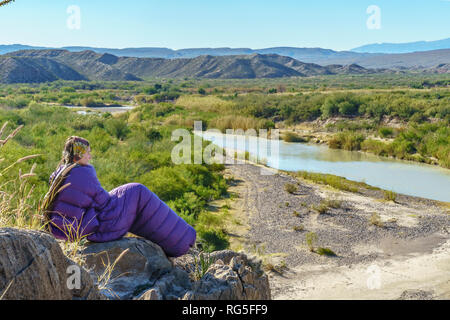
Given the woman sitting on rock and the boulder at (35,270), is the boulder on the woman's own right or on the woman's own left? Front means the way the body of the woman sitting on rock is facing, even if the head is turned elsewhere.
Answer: on the woman's own right

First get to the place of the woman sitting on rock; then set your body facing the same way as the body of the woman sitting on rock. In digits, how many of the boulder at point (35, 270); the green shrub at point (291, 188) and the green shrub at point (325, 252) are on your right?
1

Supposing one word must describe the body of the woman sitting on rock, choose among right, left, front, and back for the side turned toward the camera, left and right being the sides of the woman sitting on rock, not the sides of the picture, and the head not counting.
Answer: right
